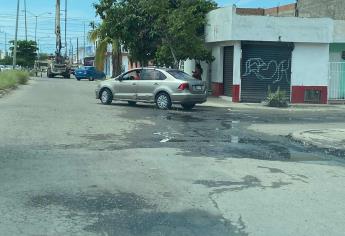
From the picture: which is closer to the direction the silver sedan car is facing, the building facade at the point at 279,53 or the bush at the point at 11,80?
the bush

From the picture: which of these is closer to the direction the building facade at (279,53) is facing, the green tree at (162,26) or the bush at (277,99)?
the bush

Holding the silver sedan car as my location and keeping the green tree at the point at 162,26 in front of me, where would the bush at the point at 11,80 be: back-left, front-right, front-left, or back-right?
front-left

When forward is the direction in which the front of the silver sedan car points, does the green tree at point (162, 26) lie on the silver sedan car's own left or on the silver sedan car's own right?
on the silver sedan car's own right

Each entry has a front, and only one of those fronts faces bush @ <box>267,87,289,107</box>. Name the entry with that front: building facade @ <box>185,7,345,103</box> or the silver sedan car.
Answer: the building facade

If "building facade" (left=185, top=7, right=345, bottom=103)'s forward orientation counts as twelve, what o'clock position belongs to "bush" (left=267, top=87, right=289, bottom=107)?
The bush is roughly at 12 o'clock from the building facade.

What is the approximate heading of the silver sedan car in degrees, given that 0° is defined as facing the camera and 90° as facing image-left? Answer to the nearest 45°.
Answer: approximately 135°

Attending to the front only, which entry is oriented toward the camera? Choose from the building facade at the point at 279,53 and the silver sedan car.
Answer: the building facade

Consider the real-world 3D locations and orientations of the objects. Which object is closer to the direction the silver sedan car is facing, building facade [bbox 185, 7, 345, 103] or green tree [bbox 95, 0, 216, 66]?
the green tree

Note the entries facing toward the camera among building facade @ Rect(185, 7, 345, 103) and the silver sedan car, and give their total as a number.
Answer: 1

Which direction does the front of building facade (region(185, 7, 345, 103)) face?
toward the camera
